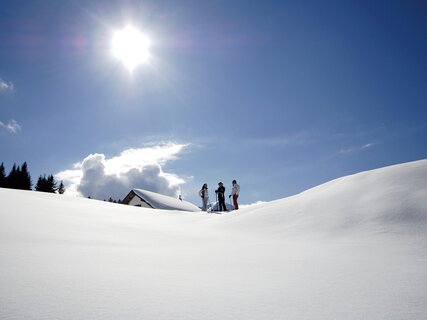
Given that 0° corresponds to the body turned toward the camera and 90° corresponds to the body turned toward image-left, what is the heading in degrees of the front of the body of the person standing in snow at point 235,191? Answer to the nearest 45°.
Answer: approximately 90°

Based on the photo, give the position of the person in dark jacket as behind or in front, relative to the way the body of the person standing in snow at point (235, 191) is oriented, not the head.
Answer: in front
